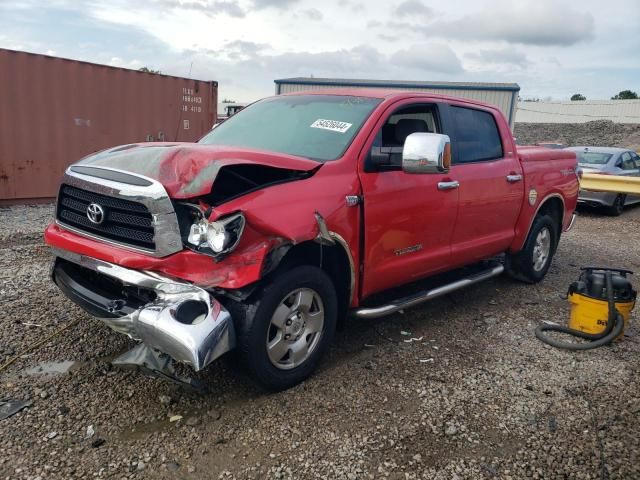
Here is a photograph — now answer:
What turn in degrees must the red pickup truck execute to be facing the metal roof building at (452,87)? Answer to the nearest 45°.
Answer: approximately 135° to its right

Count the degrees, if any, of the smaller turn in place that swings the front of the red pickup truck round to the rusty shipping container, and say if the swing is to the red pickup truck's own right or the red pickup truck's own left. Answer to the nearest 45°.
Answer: approximately 90° to the red pickup truck's own right

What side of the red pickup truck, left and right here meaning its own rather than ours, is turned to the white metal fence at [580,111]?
back

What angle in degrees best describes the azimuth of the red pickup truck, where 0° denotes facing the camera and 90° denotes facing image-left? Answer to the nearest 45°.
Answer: approximately 45°

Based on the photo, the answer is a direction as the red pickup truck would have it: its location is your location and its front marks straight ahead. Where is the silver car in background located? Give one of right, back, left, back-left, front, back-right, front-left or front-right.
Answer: back

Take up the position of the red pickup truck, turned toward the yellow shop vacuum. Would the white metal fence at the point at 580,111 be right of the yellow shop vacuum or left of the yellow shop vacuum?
left

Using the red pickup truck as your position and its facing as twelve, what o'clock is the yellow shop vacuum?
The yellow shop vacuum is roughly at 7 o'clock from the red pickup truck.
